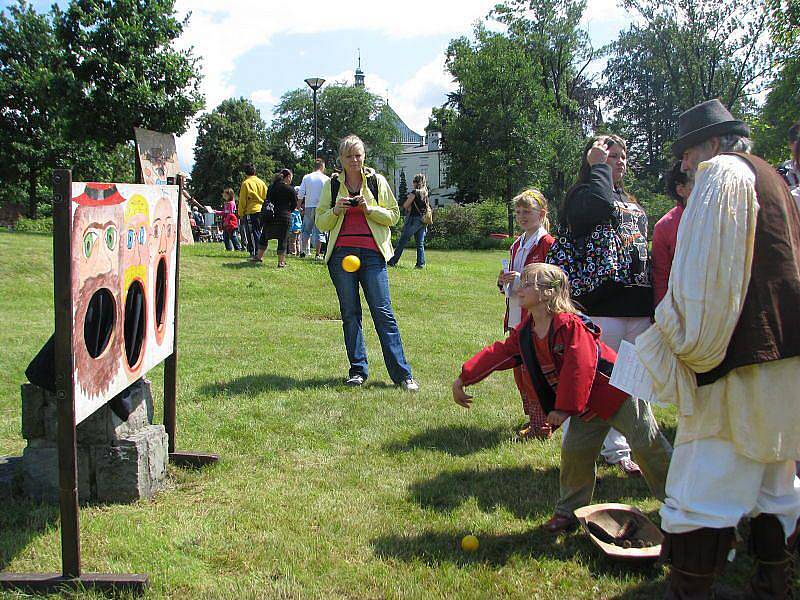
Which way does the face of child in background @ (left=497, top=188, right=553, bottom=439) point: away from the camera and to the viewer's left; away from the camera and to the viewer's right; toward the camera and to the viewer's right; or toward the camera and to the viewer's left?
toward the camera and to the viewer's left

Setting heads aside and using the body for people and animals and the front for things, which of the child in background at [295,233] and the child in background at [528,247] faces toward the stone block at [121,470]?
the child in background at [528,247]

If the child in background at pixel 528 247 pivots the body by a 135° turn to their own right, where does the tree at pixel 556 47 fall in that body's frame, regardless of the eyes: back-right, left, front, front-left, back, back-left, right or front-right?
front

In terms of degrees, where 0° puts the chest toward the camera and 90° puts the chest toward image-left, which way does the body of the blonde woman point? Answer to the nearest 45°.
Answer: approximately 0°

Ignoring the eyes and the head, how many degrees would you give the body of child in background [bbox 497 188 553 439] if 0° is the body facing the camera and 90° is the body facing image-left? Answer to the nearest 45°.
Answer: approximately 45°

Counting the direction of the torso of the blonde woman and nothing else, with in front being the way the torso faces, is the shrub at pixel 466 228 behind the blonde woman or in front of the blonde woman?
behind

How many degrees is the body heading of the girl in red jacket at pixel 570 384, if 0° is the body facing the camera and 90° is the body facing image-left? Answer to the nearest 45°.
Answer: approximately 45°

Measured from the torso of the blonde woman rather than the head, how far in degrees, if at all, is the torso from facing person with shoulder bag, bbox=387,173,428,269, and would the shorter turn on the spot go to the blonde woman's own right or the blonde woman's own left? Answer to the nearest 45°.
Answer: approximately 180°
